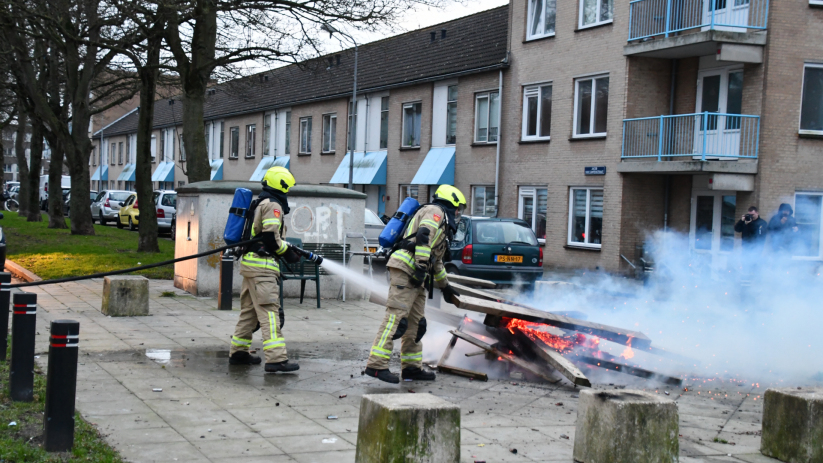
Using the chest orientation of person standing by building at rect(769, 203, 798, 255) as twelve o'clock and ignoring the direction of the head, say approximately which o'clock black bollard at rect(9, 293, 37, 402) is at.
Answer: The black bollard is roughly at 1 o'clock from the person standing by building.

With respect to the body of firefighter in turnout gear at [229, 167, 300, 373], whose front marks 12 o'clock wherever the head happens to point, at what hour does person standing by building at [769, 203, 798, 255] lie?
The person standing by building is roughly at 11 o'clock from the firefighter in turnout gear.

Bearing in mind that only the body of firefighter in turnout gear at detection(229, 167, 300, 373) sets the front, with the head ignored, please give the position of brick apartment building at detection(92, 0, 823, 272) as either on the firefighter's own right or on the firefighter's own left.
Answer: on the firefighter's own left

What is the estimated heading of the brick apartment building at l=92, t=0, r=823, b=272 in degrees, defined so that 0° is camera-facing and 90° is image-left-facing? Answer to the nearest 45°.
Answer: approximately 45°

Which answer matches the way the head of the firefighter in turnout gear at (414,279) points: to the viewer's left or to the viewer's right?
to the viewer's right

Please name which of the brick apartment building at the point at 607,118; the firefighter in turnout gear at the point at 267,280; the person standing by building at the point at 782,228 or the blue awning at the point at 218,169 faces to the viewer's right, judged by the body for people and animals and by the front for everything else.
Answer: the firefighter in turnout gear

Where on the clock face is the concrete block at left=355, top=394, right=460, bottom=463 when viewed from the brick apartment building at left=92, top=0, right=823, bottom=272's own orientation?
The concrete block is roughly at 11 o'clock from the brick apartment building.

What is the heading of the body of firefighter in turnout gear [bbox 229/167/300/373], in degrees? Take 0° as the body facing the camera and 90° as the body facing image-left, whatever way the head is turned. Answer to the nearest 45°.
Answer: approximately 270°

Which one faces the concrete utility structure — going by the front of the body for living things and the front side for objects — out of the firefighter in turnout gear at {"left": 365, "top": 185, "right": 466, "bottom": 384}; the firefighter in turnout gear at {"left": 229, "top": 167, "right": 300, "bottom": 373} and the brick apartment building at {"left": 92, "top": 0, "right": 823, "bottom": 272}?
the brick apartment building

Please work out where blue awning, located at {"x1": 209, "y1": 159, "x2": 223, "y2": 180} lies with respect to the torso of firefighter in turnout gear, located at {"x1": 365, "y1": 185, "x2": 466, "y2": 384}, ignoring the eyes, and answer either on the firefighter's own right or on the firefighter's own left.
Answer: on the firefighter's own left

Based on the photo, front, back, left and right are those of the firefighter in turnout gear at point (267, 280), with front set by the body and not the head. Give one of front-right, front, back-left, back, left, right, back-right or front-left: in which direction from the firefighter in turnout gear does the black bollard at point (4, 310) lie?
back

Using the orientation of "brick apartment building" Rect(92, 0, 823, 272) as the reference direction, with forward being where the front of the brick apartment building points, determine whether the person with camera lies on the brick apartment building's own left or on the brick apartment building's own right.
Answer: on the brick apartment building's own left
